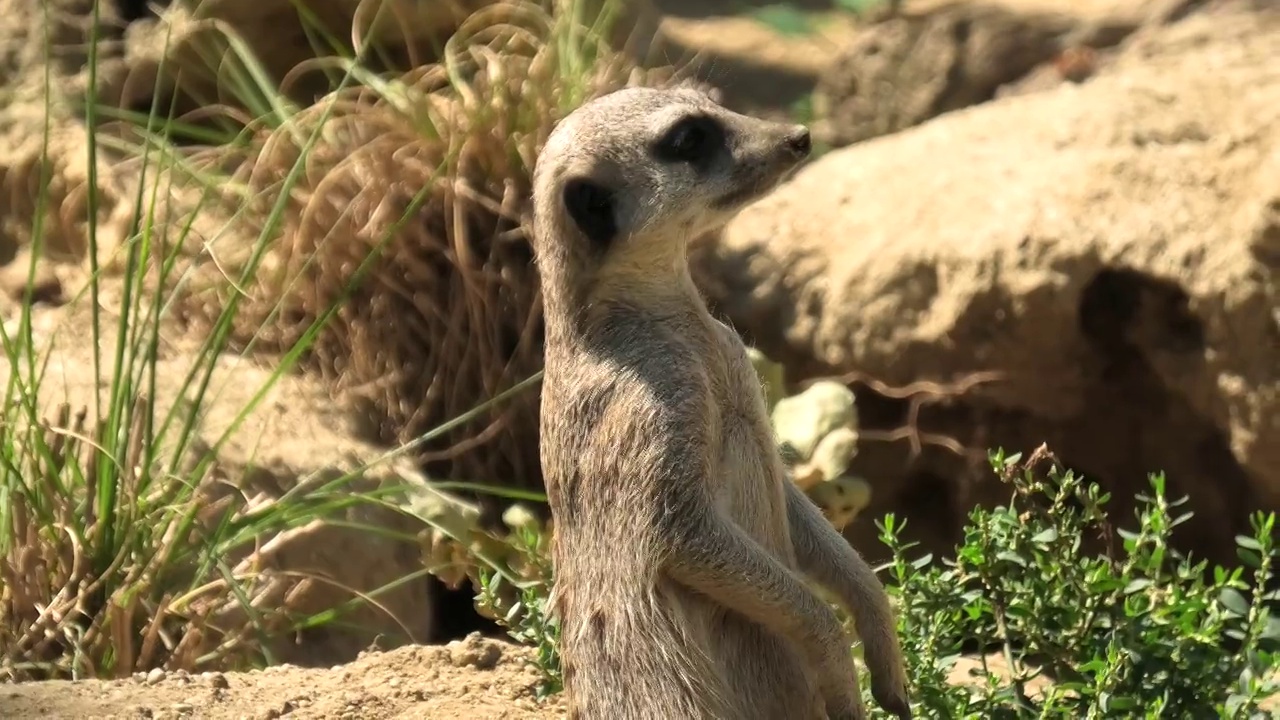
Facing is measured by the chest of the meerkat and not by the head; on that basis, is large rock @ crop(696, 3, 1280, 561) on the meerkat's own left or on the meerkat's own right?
on the meerkat's own left

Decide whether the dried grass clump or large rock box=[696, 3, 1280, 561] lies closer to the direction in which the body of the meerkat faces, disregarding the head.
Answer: the large rock

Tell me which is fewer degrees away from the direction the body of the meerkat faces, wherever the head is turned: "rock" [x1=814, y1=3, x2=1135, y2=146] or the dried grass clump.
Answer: the rock

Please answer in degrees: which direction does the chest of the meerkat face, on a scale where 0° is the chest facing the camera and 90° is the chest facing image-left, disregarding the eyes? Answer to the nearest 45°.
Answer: approximately 270°

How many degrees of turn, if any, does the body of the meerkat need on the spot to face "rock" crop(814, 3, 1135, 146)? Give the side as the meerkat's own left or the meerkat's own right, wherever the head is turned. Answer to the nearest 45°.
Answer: approximately 90° to the meerkat's own left

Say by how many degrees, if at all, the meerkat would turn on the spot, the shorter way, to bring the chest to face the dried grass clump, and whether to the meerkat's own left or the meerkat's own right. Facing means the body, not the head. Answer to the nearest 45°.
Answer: approximately 90° to the meerkat's own left

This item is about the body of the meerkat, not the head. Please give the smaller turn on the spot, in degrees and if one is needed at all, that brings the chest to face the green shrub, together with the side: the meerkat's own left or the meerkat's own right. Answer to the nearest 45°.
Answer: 0° — it already faces it

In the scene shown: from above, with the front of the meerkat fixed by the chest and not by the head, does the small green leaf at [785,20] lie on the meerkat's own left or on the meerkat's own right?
on the meerkat's own left
